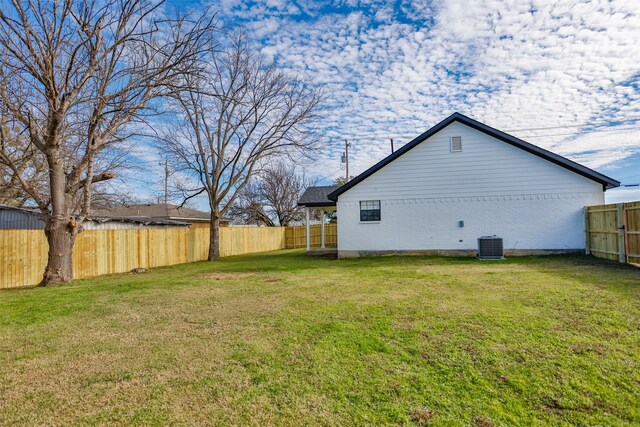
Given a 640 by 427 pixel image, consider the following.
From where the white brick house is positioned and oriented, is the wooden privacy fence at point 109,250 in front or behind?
behind

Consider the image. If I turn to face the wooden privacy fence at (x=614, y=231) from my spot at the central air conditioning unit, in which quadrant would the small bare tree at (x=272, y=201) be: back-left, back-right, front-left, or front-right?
back-left

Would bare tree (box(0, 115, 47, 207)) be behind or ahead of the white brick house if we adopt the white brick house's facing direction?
behind

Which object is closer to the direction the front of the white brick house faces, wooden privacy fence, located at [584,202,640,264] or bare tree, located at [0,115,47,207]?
the wooden privacy fence
